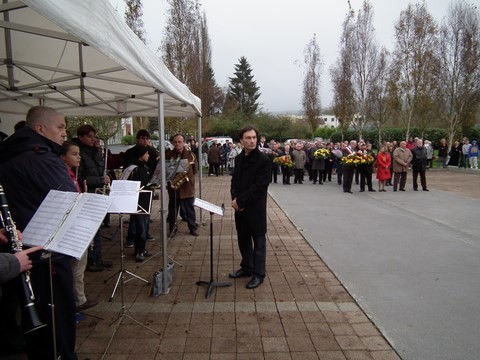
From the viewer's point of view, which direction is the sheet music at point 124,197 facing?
toward the camera

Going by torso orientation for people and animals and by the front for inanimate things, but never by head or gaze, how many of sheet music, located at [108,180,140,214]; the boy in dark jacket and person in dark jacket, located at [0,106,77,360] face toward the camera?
1

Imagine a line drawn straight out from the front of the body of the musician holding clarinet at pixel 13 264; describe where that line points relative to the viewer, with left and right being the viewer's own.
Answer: facing to the right of the viewer

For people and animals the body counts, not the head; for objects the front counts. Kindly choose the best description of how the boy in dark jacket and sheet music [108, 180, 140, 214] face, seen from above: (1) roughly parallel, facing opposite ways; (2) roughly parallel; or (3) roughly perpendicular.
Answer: roughly perpendicular

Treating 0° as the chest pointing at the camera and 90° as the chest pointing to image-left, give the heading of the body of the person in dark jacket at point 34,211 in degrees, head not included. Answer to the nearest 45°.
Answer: approximately 270°

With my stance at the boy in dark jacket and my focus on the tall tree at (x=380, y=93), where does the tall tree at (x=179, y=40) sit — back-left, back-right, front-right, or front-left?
front-left

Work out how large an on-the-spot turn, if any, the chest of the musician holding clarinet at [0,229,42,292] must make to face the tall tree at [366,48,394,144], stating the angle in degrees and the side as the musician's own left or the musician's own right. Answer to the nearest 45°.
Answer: approximately 45° to the musician's own left

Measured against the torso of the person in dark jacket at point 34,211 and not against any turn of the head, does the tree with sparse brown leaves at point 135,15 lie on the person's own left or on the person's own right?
on the person's own left

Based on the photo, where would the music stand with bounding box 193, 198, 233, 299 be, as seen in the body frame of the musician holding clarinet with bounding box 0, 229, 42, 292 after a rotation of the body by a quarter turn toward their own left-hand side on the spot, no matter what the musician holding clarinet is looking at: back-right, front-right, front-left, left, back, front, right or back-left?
front-right

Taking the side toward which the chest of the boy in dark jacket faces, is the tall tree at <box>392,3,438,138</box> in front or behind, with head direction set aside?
in front

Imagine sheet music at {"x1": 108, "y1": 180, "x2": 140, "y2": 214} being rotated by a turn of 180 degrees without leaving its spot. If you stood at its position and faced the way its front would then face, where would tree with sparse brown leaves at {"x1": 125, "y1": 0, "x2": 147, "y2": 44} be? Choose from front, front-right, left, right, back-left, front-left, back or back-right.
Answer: front

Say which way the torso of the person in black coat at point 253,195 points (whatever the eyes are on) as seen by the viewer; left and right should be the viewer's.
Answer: facing the viewer and to the left of the viewer

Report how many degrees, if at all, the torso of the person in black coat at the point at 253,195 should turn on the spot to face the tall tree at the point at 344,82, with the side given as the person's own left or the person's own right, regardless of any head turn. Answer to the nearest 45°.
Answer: approximately 135° to the person's own right

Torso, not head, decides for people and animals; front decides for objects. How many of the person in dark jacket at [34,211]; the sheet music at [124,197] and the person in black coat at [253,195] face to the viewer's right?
1

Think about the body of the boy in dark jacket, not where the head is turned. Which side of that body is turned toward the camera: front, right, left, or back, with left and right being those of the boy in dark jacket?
right
